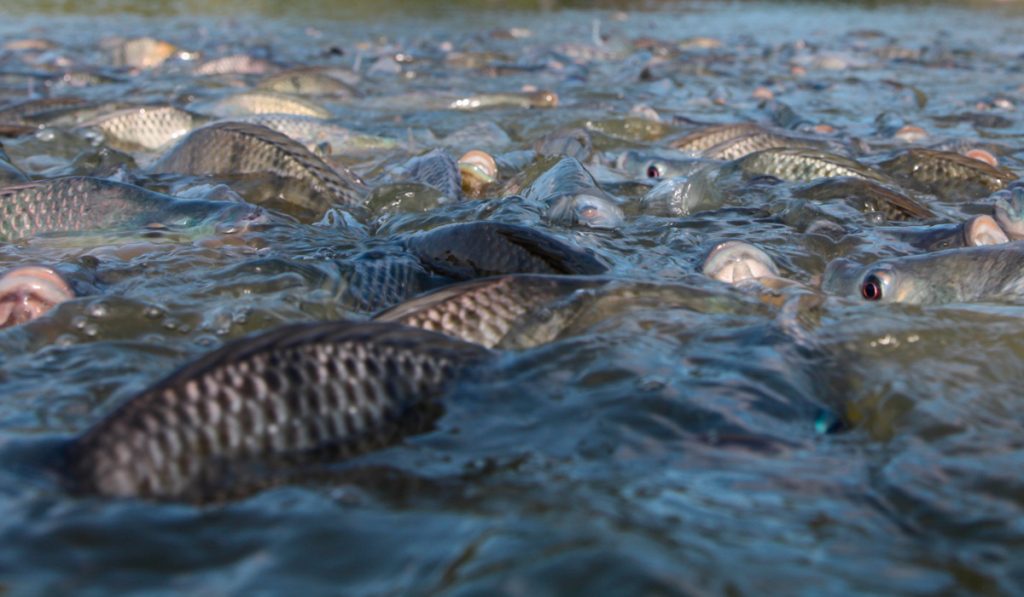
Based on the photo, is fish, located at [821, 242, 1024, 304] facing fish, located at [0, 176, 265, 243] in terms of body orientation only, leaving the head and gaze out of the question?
yes

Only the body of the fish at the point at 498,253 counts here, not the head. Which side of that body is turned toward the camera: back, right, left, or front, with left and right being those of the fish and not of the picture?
left

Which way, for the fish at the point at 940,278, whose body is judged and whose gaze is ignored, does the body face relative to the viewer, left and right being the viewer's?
facing to the left of the viewer

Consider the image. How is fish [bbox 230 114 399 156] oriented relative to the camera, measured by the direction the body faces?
to the viewer's right

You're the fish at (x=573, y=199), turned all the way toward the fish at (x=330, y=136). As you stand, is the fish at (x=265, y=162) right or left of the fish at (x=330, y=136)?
left

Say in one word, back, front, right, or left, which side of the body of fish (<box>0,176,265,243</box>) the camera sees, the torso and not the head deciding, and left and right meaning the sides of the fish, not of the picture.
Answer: right

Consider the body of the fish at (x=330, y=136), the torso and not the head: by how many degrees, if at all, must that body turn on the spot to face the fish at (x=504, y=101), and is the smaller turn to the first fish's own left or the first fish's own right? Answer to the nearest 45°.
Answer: approximately 45° to the first fish's own left

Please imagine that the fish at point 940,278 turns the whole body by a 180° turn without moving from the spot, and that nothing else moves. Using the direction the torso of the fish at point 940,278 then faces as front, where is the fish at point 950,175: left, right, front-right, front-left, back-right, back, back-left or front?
left

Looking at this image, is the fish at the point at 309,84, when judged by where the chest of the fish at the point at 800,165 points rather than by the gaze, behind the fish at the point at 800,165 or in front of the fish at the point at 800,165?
in front
